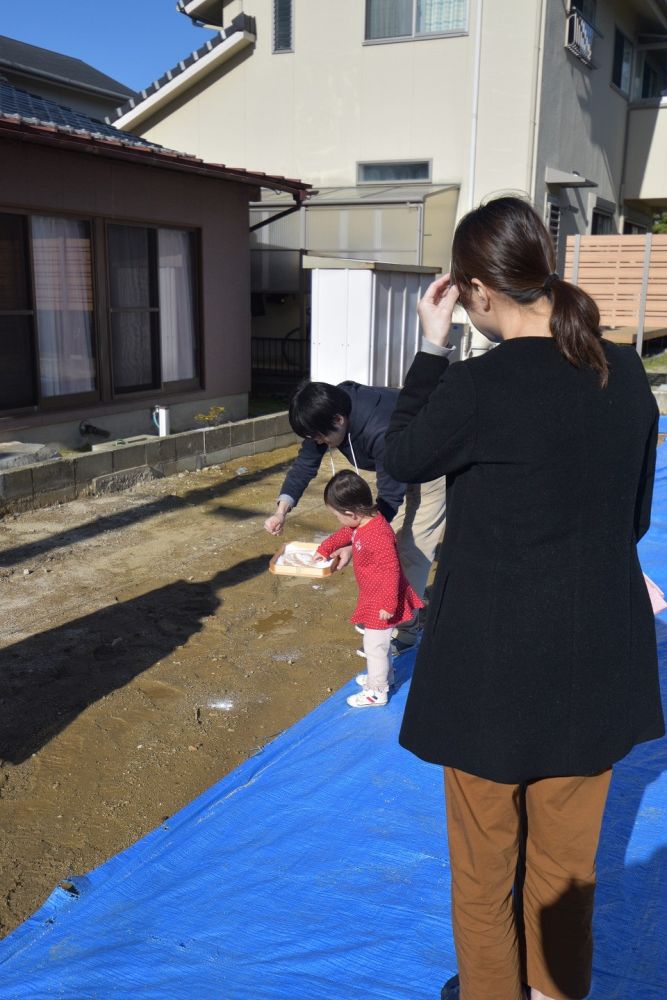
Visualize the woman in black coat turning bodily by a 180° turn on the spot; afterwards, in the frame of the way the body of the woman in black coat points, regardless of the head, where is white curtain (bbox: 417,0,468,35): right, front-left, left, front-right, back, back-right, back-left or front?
back-left

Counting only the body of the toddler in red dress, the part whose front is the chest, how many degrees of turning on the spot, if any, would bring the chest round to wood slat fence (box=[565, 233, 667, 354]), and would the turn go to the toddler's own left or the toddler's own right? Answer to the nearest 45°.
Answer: approximately 90° to the toddler's own right

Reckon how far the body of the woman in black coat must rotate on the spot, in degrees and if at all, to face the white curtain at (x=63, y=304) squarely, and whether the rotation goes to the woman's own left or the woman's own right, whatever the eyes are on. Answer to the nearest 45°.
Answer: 0° — they already face it

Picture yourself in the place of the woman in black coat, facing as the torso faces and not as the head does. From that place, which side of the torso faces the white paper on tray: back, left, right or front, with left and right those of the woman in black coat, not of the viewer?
front

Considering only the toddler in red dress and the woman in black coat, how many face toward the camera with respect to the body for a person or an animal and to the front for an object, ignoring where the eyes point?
0

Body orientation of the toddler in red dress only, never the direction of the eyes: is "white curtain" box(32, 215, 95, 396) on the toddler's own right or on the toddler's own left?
on the toddler's own right

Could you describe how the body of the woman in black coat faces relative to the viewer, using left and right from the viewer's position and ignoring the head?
facing away from the viewer and to the left of the viewer

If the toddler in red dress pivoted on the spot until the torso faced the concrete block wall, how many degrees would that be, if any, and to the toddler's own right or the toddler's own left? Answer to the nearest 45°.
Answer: approximately 45° to the toddler's own right

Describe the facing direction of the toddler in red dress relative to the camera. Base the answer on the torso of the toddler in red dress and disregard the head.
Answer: to the viewer's left
